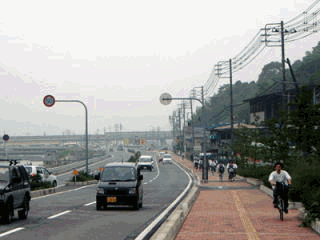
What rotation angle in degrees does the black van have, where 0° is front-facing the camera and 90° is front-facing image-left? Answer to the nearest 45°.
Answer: approximately 0°

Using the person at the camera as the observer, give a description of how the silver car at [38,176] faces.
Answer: facing away from the viewer and to the right of the viewer

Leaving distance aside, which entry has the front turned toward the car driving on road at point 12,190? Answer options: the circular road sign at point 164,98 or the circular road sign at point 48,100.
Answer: the circular road sign at point 48,100

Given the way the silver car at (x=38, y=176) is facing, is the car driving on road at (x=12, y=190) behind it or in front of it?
behind

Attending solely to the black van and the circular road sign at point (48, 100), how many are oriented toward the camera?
2

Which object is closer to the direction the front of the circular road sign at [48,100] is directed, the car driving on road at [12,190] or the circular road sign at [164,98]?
the car driving on road
